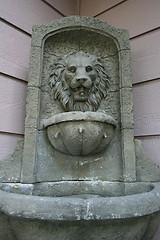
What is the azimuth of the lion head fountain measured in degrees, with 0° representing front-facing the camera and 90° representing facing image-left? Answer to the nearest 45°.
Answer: approximately 0°
